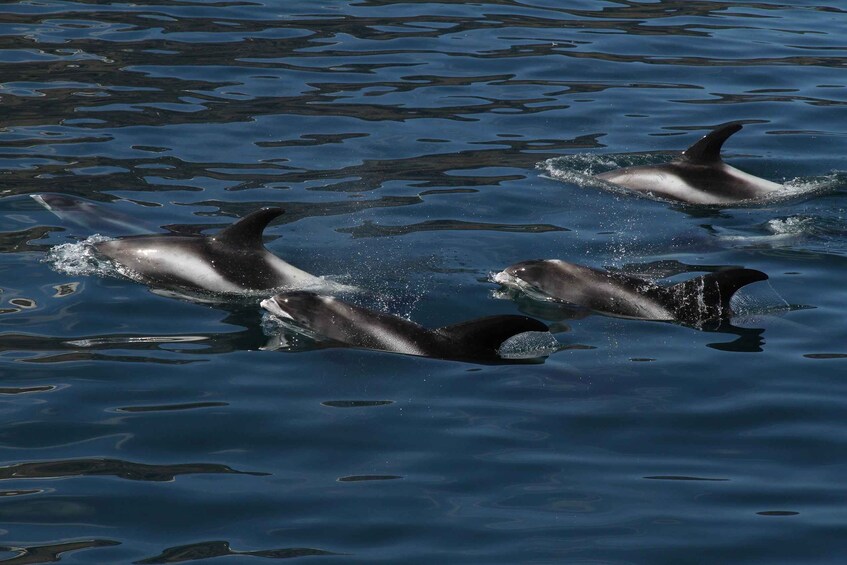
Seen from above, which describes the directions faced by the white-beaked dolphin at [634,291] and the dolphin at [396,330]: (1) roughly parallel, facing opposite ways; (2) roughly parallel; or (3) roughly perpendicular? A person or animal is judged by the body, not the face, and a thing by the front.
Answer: roughly parallel

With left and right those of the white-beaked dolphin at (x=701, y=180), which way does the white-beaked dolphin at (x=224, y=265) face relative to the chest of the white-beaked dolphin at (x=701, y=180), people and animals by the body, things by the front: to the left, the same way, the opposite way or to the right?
the same way

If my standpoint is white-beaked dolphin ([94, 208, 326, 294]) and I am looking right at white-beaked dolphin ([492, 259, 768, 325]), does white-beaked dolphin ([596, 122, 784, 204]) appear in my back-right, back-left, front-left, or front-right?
front-left

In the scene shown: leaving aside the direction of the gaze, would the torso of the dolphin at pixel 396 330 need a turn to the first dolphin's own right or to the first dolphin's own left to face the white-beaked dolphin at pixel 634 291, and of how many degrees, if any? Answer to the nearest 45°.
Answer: approximately 135° to the first dolphin's own right

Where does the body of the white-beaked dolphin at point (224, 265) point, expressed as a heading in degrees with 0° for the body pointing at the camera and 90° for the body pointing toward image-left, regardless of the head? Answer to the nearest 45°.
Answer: approximately 90°

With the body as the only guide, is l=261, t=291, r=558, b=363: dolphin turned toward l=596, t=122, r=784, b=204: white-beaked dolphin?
no

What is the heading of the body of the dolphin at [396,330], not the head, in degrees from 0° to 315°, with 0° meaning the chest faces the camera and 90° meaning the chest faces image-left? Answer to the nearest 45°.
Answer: approximately 90°

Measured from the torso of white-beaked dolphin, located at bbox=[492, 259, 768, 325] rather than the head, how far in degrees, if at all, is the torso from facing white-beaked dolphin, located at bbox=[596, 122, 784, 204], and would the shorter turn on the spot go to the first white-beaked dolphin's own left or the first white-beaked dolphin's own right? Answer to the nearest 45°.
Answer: approximately 90° to the first white-beaked dolphin's own right

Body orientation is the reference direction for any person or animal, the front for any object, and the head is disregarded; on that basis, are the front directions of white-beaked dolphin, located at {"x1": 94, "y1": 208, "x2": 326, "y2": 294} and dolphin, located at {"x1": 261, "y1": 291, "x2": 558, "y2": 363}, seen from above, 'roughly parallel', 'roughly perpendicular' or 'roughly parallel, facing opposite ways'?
roughly parallel

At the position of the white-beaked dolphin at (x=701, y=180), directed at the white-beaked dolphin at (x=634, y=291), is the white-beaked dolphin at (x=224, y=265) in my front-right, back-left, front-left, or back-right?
front-right

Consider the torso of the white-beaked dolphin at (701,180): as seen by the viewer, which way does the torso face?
to the viewer's left

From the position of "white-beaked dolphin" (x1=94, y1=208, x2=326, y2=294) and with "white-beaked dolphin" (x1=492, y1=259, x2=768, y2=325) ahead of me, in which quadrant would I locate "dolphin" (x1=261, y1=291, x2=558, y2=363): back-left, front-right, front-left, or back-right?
front-right

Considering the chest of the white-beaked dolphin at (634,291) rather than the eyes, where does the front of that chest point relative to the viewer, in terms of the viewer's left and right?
facing to the left of the viewer

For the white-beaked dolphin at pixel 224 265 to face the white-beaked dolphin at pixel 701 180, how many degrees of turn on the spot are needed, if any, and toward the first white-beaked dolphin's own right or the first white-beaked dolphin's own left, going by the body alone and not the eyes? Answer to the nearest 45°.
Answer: approximately 135° to the first white-beaked dolphin's own right

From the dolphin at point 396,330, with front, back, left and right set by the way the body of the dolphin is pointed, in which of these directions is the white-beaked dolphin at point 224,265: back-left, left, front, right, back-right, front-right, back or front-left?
front-right

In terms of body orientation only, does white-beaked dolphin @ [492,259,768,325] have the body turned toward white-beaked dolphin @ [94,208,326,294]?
yes

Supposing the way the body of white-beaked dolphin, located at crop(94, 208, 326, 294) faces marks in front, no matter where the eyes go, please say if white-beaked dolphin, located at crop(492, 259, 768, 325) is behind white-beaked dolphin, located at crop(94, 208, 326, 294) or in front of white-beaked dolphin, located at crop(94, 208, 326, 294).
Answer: behind

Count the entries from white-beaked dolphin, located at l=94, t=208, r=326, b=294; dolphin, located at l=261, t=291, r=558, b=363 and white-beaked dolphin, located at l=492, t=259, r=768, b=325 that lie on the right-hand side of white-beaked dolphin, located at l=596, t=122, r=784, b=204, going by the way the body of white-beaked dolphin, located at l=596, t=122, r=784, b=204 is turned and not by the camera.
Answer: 0
